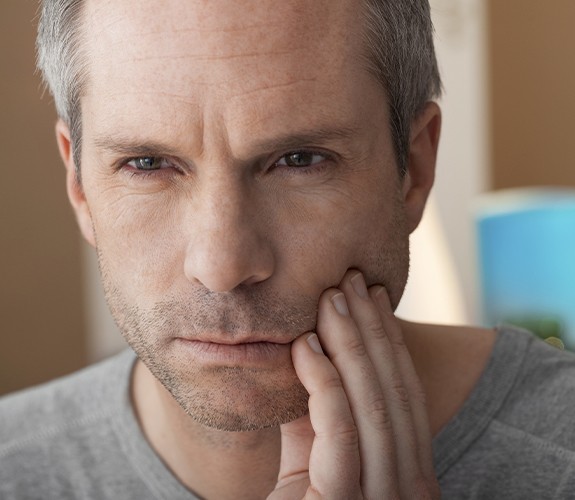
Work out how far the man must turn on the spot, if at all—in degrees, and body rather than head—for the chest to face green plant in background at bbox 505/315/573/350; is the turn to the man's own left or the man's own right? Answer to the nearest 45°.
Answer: approximately 135° to the man's own left

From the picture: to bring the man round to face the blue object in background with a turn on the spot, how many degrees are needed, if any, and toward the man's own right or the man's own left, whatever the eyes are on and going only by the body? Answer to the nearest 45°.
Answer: approximately 135° to the man's own left

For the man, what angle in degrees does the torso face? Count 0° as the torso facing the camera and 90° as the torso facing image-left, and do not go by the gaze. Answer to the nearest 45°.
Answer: approximately 0°
